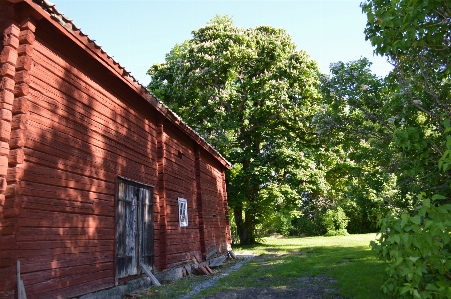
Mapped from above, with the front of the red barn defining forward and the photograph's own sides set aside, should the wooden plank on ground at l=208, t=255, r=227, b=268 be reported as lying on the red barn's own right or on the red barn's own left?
on the red barn's own left

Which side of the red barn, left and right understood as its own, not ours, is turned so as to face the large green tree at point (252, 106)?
left

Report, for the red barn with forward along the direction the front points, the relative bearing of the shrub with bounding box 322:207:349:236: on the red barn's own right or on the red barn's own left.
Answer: on the red barn's own left

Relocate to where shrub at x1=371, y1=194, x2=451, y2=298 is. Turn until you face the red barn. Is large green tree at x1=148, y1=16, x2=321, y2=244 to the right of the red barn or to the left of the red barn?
right

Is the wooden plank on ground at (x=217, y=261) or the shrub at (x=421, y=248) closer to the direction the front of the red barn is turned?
the shrub

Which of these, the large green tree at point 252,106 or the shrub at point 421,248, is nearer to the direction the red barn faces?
the shrub

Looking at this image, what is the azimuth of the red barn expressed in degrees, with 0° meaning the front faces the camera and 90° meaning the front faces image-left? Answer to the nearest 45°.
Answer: approximately 315°

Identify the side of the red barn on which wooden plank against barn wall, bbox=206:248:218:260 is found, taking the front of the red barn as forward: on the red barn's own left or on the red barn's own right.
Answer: on the red barn's own left

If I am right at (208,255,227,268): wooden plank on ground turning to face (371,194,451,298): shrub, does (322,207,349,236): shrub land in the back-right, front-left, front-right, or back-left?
back-left
